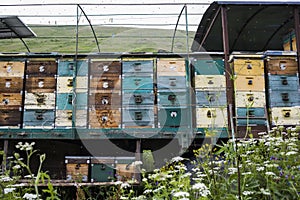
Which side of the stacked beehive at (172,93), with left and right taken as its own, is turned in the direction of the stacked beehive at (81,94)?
right

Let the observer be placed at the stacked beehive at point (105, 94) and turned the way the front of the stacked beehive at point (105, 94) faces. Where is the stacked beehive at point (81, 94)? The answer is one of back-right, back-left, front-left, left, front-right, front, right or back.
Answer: right

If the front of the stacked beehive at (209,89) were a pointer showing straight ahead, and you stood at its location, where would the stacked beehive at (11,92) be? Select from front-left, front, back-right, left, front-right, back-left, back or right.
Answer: right

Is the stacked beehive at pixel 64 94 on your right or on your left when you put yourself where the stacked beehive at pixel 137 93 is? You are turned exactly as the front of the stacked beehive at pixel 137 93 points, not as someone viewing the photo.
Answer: on your right

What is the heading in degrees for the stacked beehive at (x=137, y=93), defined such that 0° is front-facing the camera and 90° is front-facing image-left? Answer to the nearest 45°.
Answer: approximately 0°

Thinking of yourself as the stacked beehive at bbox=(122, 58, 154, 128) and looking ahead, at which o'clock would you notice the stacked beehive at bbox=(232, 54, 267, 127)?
the stacked beehive at bbox=(232, 54, 267, 127) is roughly at 9 o'clock from the stacked beehive at bbox=(122, 58, 154, 128).

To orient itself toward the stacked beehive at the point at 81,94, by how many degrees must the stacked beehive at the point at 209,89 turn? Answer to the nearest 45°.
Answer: approximately 90° to its right

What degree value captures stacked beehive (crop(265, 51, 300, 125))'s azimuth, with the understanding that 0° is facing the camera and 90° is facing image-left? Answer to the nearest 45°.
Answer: approximately 0°

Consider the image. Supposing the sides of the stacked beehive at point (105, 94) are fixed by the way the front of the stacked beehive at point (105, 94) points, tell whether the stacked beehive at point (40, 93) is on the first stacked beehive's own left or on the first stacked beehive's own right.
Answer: on the first stacked beehive's own right

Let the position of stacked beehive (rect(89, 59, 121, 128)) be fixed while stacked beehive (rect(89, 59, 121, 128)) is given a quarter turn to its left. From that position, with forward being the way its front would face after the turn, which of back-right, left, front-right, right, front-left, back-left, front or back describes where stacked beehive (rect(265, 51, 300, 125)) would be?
front
